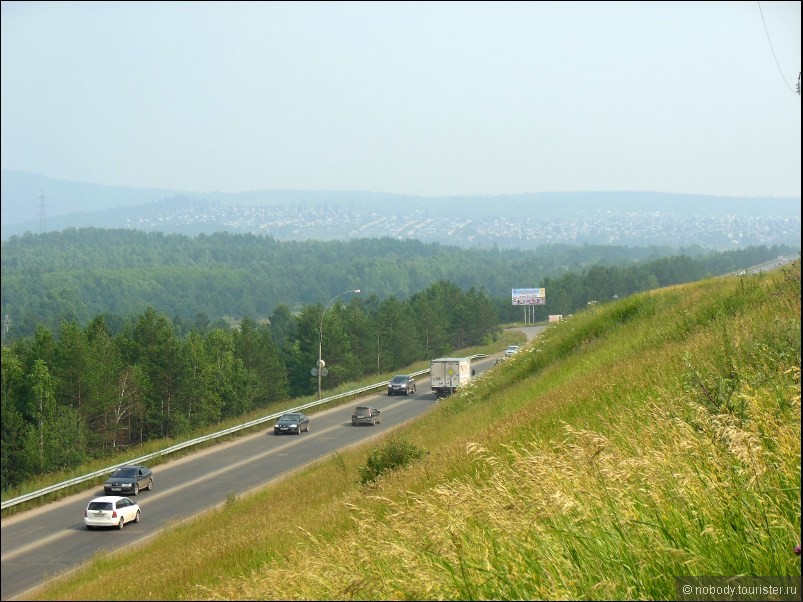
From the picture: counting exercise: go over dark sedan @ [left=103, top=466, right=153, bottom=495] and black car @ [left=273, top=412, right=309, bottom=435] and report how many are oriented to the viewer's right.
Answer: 0

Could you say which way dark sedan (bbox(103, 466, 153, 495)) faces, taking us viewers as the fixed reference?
facing the viewer and to the left of the viewer

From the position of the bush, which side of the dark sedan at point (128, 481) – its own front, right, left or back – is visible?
left

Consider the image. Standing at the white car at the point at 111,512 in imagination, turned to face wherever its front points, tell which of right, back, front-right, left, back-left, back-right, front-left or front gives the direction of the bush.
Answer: right

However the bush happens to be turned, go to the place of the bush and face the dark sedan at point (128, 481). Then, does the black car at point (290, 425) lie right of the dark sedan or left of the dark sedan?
right

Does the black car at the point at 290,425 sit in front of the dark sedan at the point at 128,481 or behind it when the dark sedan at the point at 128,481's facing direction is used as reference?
behind

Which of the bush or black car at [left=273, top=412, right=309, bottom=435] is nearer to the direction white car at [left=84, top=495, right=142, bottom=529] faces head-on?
the black car

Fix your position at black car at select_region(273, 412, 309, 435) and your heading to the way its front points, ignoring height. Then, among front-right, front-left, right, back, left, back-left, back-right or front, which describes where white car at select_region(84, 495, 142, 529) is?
front-left

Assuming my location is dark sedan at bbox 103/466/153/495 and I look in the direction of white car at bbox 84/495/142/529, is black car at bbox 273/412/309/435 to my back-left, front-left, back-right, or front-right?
back-left
